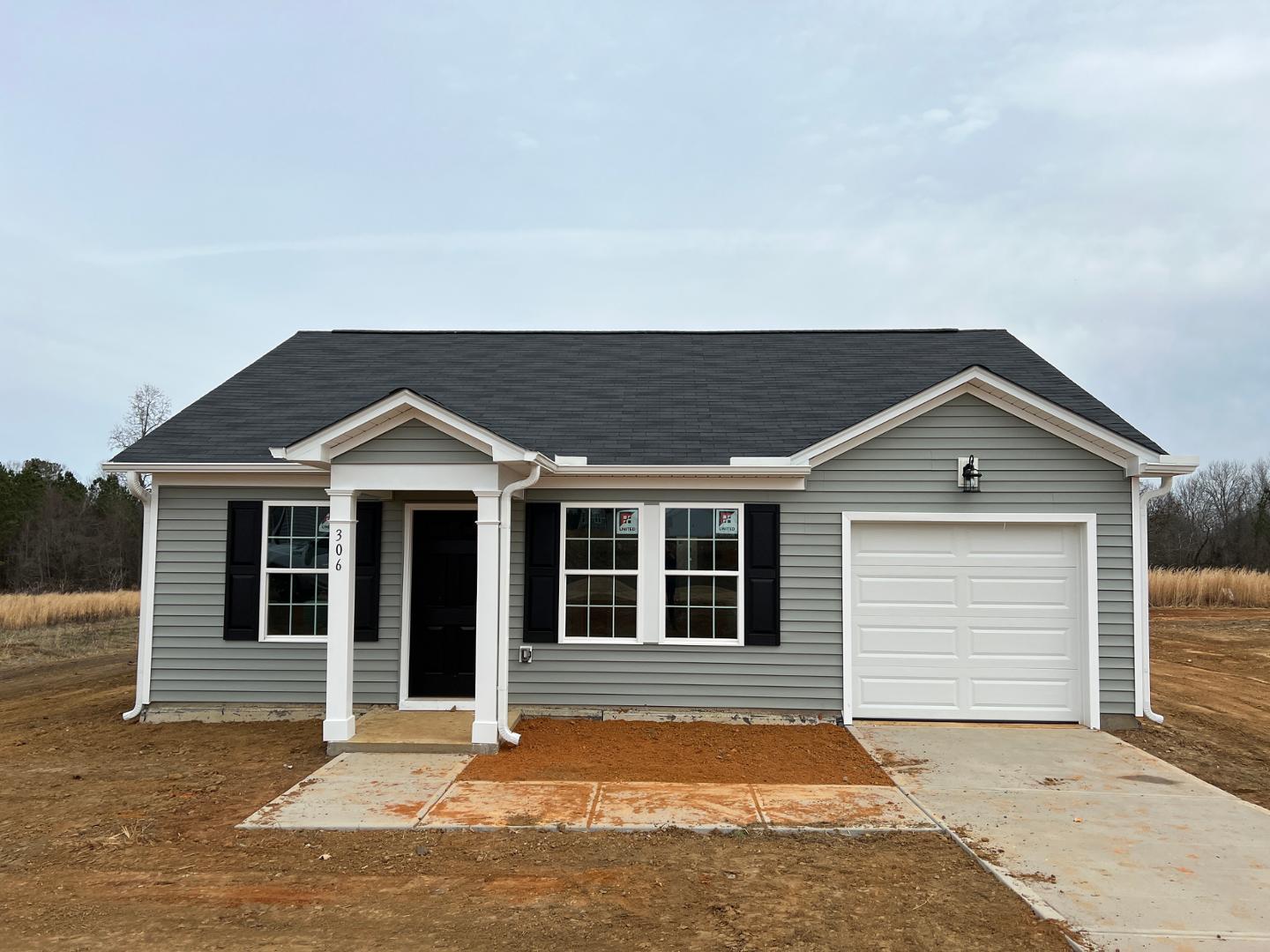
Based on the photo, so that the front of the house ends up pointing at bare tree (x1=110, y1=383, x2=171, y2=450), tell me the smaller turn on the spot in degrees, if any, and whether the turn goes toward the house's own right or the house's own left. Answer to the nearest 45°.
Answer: approximately 135° to the house's own right

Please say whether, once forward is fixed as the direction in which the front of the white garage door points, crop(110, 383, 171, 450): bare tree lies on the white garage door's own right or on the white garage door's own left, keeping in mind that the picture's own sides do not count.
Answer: on the white garage door's own right

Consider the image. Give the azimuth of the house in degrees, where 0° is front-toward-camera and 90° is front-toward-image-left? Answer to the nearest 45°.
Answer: approximately 0°
